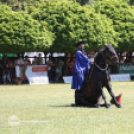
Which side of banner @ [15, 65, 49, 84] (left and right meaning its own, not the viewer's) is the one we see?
front

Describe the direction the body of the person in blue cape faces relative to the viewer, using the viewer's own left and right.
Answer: facing to the right of the viewer

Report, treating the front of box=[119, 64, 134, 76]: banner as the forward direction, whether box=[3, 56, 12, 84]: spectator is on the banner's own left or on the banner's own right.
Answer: on the banner's own right

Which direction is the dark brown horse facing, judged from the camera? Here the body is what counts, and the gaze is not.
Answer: to the viewer's right

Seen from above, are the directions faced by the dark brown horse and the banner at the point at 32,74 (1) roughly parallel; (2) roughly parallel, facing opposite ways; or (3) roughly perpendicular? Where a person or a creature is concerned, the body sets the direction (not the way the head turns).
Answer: roughly perpendicular

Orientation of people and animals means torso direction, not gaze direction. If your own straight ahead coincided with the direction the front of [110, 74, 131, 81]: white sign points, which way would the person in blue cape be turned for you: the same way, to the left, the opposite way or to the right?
to the left

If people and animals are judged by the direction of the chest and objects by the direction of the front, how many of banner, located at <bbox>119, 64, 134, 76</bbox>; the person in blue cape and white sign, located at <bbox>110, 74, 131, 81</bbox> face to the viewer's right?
1

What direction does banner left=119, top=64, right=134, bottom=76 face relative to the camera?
toward the camera
